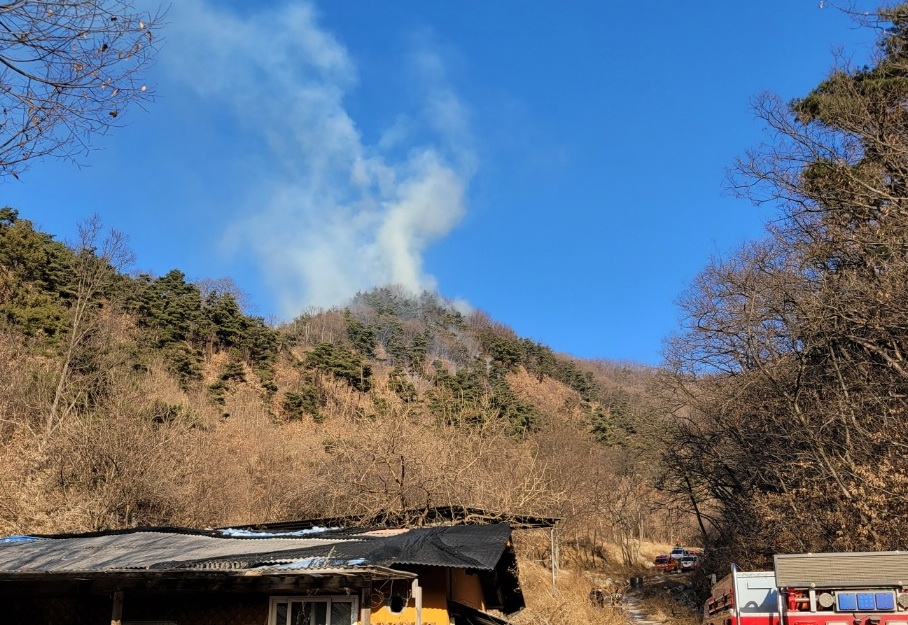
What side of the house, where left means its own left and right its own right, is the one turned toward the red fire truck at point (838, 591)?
left

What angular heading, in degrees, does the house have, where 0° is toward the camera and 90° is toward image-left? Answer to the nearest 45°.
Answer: approximately 0°
